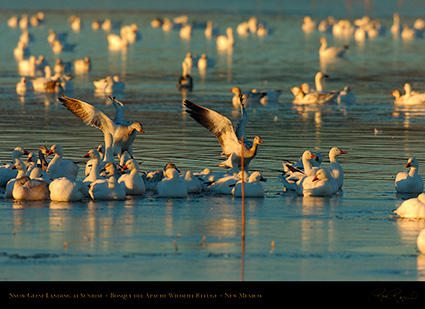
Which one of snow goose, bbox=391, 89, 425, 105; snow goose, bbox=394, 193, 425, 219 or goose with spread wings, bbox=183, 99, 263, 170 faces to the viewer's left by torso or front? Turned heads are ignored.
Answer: snow goose, bbox=391, 89, 425, 105

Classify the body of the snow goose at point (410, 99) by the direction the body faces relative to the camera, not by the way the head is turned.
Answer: to the viewer's left

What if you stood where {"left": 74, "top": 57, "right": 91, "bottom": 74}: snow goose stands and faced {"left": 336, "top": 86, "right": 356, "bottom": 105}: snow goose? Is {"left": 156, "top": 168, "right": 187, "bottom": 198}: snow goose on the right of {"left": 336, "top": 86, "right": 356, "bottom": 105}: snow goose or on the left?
right

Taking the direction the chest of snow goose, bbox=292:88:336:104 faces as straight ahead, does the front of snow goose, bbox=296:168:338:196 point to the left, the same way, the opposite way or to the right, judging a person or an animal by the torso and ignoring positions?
the opposite way

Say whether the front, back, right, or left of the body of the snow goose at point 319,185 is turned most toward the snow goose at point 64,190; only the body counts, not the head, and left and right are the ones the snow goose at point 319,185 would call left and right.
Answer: back

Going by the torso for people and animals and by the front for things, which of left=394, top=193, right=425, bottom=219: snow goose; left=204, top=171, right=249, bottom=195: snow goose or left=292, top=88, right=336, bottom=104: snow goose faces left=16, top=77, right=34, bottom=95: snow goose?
left=292, top=88, right=336, bottom=104: snow goose
